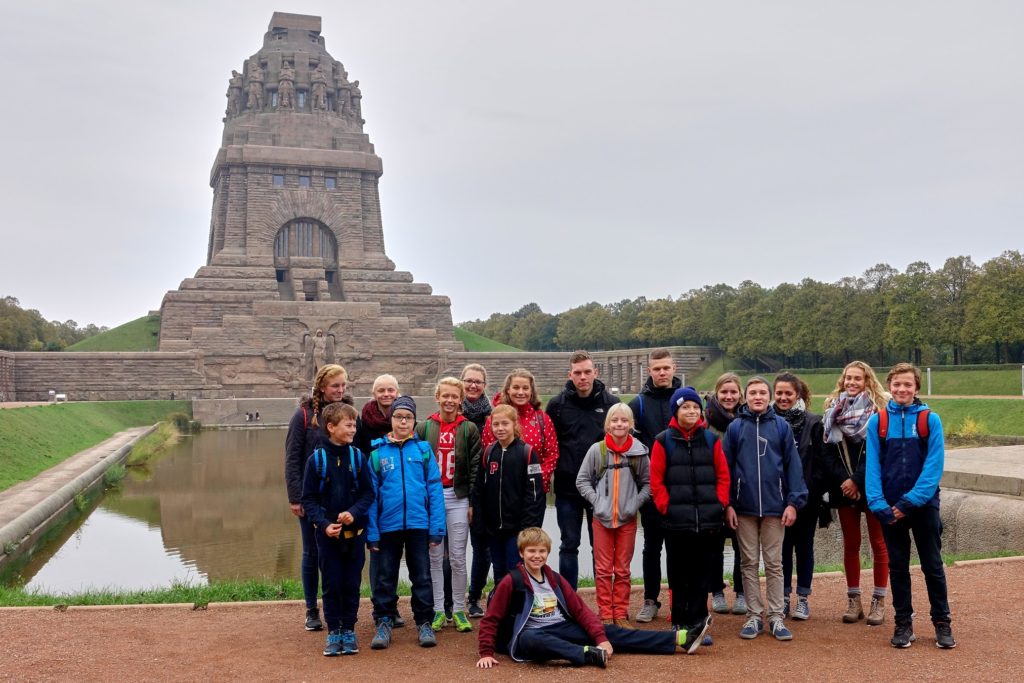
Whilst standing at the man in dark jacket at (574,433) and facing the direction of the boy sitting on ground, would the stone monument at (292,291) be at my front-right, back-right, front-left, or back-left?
back-right

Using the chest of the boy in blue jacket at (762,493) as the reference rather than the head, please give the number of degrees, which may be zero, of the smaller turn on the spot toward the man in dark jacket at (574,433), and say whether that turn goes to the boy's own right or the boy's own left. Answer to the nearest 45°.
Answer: approximately 90° to the boy's own right

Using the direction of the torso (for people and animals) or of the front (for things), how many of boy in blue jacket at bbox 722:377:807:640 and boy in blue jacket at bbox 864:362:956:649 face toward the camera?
2

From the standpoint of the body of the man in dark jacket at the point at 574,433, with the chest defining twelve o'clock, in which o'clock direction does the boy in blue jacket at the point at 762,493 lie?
The boy in blue jacket is roughly at 10 o'clock from the man in dark jacket.

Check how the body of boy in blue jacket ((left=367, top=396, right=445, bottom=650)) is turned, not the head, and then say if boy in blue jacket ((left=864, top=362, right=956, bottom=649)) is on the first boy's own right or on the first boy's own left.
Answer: on the first boy's own left

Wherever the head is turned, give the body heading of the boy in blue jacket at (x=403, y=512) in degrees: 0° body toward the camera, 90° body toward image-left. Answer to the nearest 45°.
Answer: approximately 0°

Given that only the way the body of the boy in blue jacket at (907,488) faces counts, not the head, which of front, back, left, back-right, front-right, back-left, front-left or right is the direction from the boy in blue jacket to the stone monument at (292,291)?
back-right

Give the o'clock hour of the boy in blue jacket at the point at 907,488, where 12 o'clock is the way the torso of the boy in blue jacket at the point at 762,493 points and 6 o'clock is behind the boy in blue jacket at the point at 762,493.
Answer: the boy in blue jacket at the point at 907,488 is roughly at 9 o'clock from the boy in blue jacket at the point at 762,493.

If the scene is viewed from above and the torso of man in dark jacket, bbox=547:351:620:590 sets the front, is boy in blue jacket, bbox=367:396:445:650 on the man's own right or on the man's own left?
on the man's own right

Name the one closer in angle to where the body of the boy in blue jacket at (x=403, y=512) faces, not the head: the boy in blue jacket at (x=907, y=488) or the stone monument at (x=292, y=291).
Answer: the boy in blue jacket

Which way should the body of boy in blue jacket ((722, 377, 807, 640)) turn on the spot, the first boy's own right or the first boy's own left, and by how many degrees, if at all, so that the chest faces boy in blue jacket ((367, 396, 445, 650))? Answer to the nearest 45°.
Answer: approximately 90° to the first boy's own right
